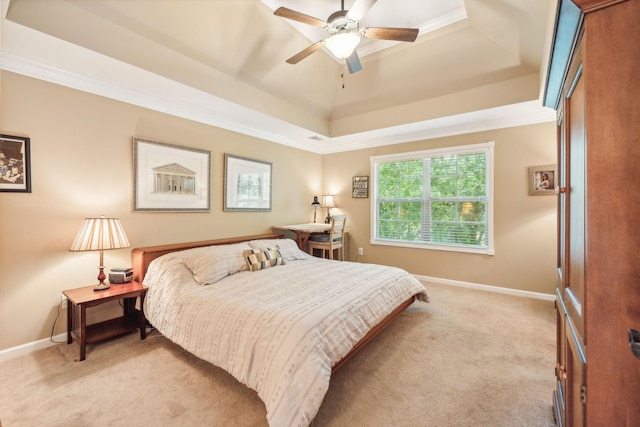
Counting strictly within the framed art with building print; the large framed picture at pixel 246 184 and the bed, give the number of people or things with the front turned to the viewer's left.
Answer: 0

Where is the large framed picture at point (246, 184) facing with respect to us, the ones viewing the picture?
facing the viewer and to the right of the viewer

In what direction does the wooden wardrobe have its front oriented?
to the viewer's left

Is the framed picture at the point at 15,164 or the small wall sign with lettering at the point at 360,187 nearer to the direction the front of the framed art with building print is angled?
the small wall sign with lettering

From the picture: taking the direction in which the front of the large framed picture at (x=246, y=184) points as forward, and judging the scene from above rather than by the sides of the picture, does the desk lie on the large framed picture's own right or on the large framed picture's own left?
on the large framed picture's own left

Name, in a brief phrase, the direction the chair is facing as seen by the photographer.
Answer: facing away from the viewer and to the left of the viewer

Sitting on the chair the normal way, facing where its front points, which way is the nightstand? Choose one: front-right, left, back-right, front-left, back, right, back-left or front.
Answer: left

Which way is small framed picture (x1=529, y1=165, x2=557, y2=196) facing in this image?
toward the camera

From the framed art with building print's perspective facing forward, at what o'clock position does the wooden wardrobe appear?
The wooden wardrobe is roughly at 1 o'clock from the framed art with building print.

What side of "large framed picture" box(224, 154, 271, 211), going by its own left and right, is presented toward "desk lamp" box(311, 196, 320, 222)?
left

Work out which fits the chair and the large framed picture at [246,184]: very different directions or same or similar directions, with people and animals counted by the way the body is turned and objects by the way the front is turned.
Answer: very different directions

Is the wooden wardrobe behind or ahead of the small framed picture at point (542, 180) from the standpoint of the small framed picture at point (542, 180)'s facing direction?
ahead

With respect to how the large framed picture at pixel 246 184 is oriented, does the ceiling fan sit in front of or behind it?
in front

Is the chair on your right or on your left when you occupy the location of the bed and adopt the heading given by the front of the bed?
on your left
